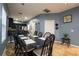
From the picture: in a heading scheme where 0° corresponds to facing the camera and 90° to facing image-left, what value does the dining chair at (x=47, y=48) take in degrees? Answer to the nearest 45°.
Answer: approximately 135°
